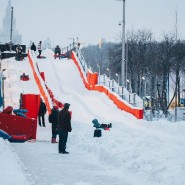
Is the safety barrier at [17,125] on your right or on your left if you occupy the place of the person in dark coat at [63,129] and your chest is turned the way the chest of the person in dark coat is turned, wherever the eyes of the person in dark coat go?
on your left

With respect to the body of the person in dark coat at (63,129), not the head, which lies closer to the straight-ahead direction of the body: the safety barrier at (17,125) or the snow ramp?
the snow ramp

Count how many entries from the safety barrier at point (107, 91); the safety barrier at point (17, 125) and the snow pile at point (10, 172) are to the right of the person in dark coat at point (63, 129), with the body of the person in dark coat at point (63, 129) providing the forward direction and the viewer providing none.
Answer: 1
